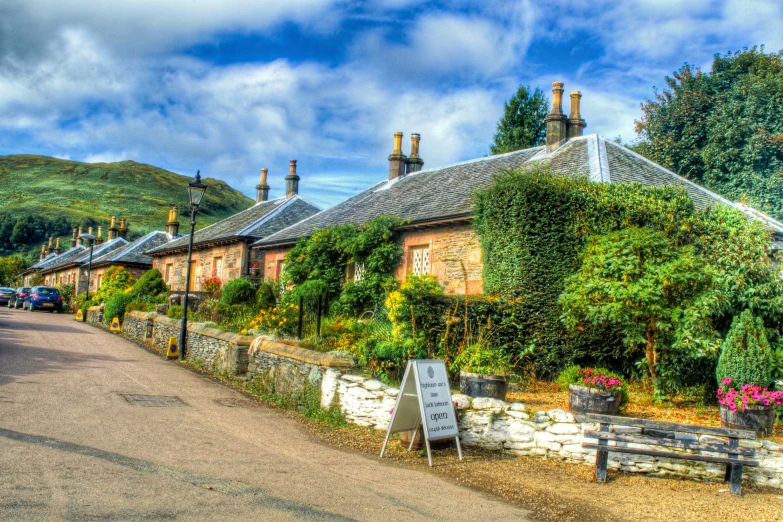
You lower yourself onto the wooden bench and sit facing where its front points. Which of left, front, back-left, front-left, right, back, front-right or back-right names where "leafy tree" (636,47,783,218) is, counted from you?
back

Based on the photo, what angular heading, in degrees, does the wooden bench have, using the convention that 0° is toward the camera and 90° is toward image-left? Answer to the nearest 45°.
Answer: approximately 0°

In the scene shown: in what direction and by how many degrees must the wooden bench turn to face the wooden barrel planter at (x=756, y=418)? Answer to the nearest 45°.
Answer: approximately 135° to its left

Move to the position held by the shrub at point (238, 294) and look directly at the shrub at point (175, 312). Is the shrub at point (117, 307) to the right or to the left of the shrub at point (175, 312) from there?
right

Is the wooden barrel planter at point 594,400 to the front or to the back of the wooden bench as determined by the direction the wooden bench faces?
to the back

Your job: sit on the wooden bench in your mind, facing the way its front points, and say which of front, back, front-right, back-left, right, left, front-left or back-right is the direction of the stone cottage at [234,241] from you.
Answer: back-right

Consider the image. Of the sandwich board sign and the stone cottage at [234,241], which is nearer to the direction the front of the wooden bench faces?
the sandwich board sign

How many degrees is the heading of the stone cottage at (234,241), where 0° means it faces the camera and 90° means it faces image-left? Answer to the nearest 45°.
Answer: approximately 45°

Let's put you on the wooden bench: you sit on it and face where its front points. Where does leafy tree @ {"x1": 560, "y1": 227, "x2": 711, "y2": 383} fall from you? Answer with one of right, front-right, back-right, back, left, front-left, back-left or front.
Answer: back

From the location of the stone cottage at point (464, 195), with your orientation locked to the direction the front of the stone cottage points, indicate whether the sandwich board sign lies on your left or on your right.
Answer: on your left
